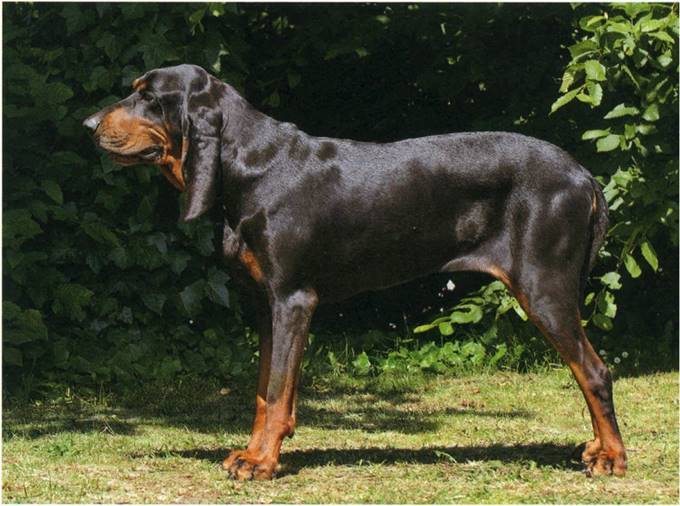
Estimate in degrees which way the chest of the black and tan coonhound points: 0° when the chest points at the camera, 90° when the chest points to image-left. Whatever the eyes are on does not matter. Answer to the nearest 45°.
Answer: approximately 90°

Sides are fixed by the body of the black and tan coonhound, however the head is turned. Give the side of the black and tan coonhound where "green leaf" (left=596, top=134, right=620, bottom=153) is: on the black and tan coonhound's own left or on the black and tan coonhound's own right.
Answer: on the black and tan coonhound's own right
